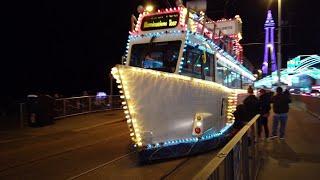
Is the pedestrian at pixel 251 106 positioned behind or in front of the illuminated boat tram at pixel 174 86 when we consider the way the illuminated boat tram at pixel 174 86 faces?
behind

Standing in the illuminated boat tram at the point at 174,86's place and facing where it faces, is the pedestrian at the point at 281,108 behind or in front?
behind

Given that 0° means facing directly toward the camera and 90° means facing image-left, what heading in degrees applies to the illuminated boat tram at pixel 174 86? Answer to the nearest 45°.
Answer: approximately 45°

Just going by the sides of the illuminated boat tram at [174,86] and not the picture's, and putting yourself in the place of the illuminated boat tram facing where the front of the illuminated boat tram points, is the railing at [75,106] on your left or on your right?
on your right
